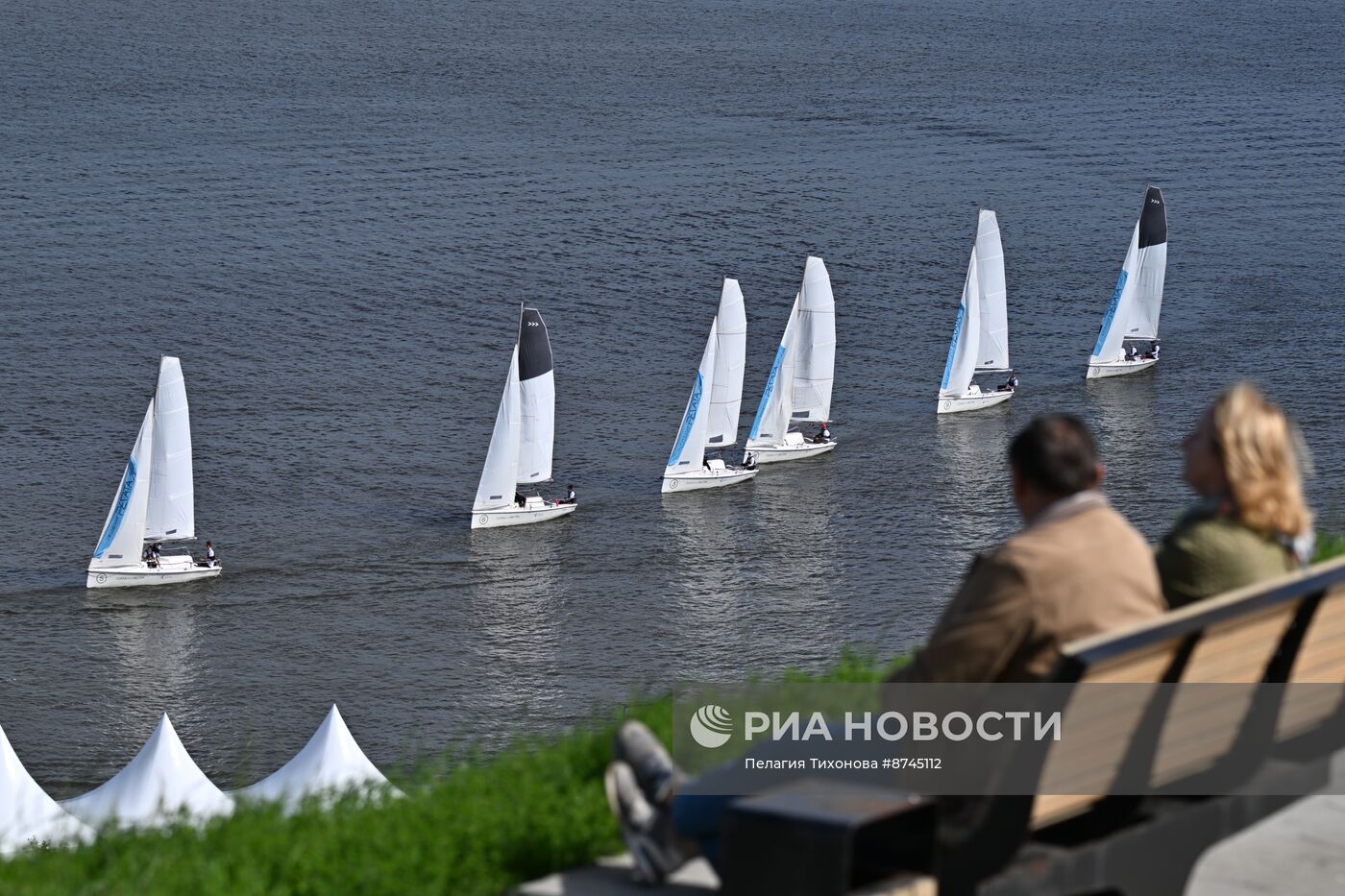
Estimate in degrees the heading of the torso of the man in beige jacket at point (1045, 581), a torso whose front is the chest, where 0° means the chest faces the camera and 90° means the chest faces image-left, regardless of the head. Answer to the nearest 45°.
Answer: approximately 135°

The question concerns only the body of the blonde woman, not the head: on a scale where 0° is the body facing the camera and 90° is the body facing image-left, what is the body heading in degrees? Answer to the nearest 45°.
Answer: approximately 135°

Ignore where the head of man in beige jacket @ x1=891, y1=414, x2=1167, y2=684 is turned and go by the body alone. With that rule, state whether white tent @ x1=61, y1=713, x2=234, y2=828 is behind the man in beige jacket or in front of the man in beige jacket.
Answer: in front

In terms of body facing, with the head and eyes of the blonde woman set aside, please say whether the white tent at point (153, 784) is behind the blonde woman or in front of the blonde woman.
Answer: in front

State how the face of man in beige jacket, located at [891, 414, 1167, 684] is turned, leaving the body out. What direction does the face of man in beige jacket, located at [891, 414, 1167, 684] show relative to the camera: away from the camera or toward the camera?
away from the camera

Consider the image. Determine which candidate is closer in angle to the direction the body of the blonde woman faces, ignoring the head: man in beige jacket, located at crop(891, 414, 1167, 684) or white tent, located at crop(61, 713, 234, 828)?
the white tent

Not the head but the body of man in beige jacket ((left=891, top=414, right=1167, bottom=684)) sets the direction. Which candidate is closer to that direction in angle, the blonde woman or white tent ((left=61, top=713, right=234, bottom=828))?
the white tent

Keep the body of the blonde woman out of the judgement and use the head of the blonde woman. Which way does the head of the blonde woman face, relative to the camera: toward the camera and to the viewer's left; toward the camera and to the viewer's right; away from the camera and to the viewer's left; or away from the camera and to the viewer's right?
away from the camera and to the viewer's left

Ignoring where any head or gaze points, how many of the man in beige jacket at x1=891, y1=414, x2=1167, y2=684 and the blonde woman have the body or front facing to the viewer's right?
0

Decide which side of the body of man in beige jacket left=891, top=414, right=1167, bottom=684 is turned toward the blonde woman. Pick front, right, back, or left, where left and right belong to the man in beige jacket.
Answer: right

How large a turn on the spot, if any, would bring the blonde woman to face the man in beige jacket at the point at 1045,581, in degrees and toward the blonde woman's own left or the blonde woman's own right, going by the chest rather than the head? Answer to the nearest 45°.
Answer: approximately 90° to the blonde woman's own left
